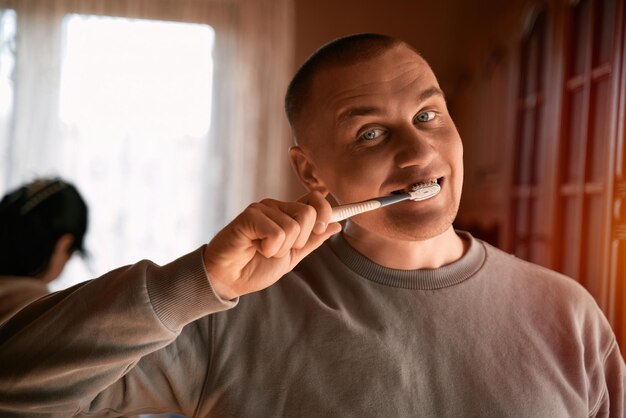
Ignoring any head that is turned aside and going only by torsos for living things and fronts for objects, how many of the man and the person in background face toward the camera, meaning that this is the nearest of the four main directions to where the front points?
1

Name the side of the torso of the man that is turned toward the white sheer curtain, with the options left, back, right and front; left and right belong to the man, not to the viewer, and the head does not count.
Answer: back

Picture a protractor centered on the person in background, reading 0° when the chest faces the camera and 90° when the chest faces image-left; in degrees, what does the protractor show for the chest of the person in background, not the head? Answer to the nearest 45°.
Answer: approximately 225°

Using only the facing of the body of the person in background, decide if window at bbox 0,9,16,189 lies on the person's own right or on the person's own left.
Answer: on the person's own left
